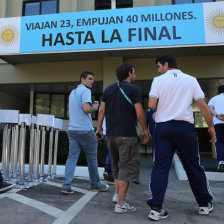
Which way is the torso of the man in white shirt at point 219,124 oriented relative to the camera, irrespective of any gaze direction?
away from the camera

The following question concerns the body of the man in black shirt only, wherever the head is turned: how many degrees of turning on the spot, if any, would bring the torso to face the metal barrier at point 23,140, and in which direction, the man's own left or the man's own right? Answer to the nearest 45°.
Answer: approximately 90° to the man's own left

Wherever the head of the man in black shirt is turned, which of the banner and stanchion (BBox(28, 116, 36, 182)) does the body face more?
the banner

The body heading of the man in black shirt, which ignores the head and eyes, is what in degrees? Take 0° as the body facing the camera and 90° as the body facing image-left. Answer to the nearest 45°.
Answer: approximately 225°

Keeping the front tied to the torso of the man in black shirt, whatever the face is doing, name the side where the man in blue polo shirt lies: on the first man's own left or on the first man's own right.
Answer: on the first man's own left

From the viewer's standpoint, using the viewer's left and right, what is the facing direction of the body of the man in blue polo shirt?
facing away from the viewer and to the right of the viewer

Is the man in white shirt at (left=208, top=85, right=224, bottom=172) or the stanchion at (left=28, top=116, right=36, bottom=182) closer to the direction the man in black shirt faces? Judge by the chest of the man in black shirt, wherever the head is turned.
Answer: the man in white shirt

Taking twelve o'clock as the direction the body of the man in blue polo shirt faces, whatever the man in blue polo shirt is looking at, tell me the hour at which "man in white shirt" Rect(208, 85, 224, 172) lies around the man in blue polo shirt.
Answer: The man in white shirt is roughly at 1 o'clock from the man in blue polo shirt.

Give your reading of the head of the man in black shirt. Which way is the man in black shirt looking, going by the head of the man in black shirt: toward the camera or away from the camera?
away from the camera
